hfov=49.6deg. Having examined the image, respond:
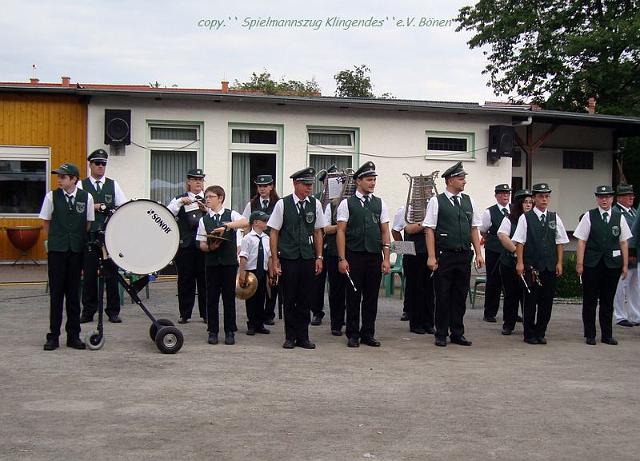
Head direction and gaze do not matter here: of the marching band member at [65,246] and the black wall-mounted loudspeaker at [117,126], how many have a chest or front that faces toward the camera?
2

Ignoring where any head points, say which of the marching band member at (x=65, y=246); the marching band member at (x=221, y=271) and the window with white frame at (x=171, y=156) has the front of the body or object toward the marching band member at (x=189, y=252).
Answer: the window with white frame

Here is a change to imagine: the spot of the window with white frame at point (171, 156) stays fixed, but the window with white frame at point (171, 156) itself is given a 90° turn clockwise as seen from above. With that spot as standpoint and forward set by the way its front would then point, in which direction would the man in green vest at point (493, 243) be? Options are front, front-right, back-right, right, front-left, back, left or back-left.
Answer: back-left

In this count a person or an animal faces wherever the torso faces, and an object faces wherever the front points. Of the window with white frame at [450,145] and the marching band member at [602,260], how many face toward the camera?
2

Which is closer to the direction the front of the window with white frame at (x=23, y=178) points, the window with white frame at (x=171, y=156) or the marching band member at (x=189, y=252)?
the marching band member

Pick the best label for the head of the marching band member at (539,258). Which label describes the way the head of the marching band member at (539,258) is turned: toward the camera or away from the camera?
toward the camera

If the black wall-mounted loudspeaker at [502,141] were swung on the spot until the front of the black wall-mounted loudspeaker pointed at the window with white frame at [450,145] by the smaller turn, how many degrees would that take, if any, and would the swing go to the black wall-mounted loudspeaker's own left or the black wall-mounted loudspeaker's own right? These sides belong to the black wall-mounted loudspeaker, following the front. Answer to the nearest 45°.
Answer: approximately 135° to the black wall-mounted loudspeaker's own right

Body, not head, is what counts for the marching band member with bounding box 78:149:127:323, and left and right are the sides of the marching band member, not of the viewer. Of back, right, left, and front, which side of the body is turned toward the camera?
front

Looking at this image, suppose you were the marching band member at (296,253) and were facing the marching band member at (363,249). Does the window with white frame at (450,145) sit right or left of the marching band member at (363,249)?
left

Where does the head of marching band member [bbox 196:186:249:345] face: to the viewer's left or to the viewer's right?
to the viewer's left

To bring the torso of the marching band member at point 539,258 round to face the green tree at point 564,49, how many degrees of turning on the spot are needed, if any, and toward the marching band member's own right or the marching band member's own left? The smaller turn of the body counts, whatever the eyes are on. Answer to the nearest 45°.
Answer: approximately 180°

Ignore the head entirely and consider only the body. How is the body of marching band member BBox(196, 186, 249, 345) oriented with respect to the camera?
toward the camera

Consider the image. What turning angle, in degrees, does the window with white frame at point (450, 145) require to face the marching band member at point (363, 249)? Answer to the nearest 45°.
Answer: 0° — it already faces them

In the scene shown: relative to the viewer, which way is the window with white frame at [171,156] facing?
toward the camera

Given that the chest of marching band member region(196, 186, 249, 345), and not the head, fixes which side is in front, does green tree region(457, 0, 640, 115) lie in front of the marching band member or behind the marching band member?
behind

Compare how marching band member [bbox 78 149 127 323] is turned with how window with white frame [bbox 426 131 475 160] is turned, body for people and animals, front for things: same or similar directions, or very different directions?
same or similar directions

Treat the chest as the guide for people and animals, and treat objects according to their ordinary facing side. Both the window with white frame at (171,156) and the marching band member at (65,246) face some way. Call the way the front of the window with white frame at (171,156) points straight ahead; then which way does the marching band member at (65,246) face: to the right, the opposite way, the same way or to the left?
the same way
